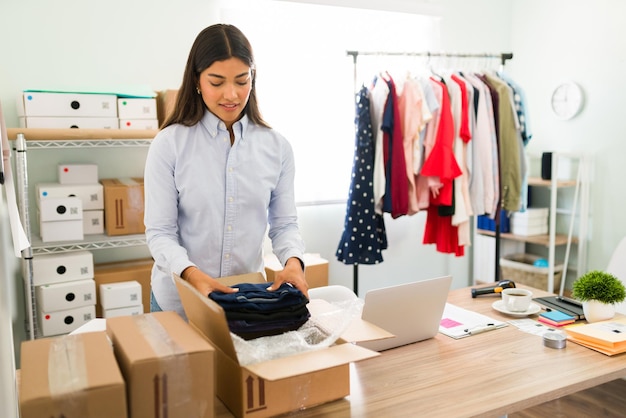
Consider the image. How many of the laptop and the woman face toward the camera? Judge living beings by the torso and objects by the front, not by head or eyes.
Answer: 1

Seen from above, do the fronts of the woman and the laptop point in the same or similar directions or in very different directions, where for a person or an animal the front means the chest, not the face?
very different directions

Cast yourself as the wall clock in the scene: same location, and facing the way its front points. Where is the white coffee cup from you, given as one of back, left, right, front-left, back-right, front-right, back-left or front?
front-left

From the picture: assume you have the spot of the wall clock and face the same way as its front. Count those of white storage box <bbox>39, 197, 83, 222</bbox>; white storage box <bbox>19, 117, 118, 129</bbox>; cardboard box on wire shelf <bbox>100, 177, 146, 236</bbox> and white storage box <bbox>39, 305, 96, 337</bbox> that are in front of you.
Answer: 4

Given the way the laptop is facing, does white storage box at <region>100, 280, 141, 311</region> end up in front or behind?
in front

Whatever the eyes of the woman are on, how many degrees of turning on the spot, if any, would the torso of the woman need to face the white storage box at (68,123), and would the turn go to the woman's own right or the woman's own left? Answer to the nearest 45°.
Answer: approximately 135° to the woman's own right

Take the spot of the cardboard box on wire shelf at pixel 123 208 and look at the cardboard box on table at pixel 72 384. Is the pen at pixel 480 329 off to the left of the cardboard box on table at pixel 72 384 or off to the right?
left

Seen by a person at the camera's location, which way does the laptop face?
facing away from the viewer and to the left of the viewer
